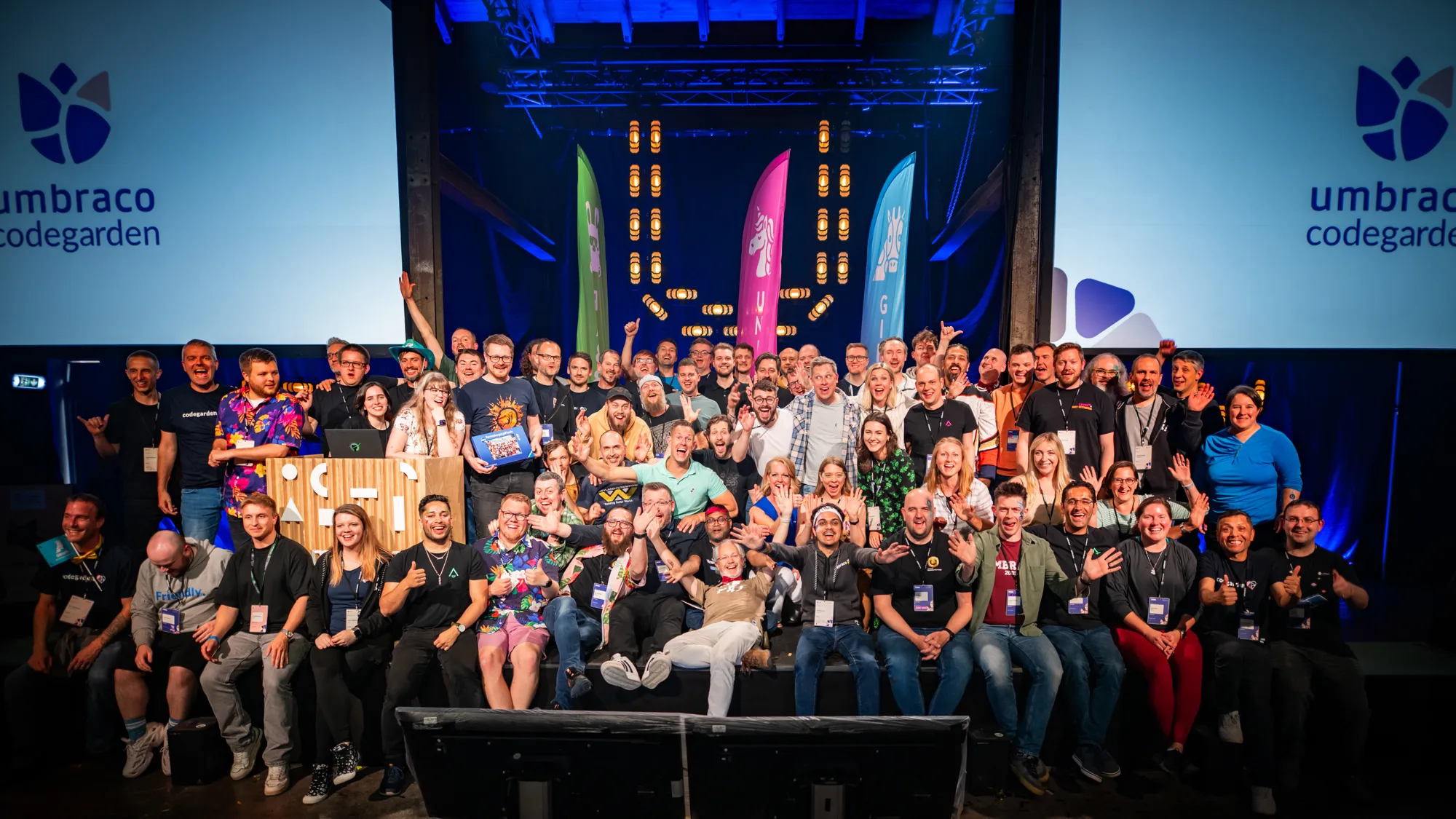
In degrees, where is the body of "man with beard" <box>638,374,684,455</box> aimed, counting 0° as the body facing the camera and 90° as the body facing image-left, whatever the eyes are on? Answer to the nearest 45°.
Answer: approximately 0°

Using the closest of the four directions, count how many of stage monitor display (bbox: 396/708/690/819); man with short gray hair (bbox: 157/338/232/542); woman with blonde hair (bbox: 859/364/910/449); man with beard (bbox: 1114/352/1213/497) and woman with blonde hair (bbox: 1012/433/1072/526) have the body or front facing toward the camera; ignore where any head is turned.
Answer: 4

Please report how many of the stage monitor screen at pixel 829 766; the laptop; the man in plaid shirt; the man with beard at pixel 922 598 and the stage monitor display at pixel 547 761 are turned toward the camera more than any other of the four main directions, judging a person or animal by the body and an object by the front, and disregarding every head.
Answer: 2

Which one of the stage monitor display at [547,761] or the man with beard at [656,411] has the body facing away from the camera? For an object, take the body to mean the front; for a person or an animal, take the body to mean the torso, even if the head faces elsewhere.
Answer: the stage monitor display

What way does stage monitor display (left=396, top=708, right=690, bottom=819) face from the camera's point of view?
away from the camera

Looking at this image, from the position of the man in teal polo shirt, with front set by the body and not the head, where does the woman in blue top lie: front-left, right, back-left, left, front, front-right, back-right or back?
left

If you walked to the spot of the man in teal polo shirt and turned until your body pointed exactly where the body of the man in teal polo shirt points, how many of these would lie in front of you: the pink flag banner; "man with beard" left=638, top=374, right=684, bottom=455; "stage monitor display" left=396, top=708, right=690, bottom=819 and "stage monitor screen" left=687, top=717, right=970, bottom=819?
2

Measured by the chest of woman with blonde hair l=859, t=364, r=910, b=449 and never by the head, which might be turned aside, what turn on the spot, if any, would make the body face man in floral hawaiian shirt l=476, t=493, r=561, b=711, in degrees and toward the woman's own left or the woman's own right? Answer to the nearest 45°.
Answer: approximately 45° to the woman's own right

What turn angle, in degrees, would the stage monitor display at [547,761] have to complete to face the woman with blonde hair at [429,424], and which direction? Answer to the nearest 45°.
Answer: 0° — it already faces them

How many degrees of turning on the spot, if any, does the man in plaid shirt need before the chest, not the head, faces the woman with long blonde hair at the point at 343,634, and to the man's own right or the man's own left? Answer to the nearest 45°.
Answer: approximately 45° to the man's own right
